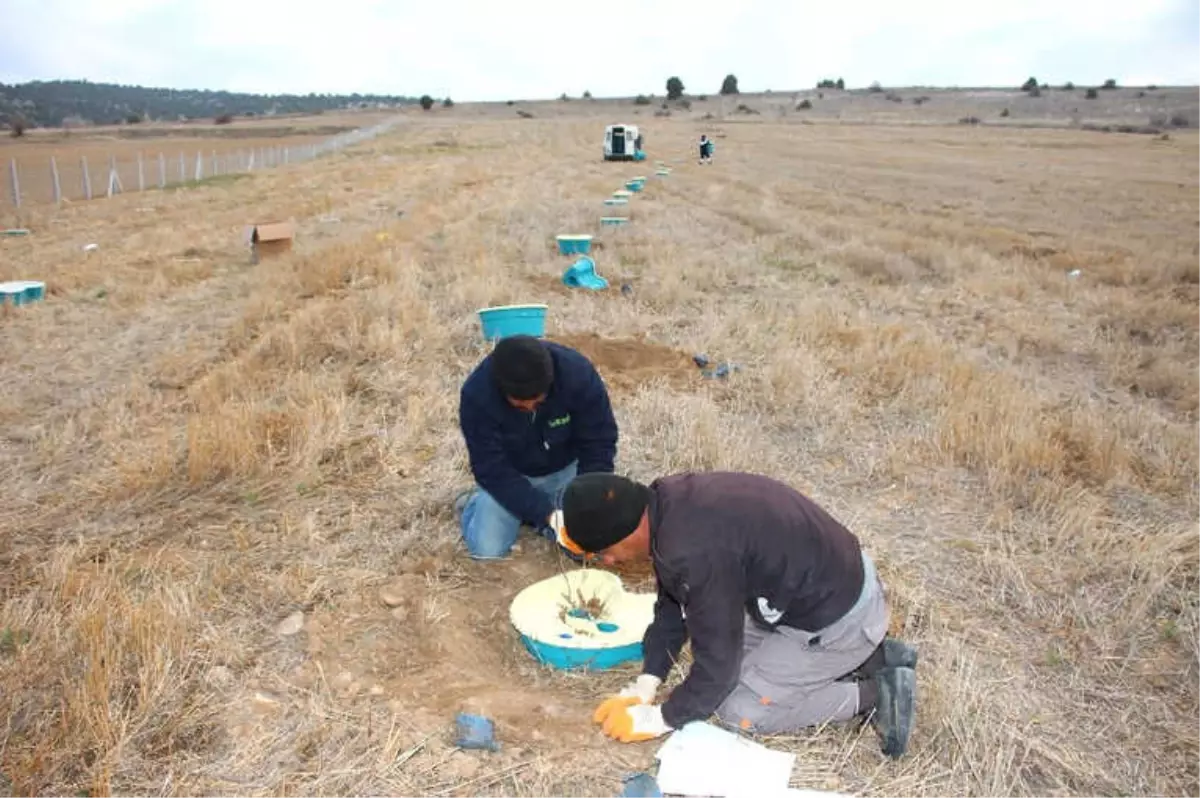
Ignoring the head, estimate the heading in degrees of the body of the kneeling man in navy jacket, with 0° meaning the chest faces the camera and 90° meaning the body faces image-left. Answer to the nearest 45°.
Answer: approximately 0°

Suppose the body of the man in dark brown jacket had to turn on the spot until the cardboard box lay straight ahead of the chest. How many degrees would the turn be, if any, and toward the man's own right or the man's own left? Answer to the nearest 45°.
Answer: approximately 45° to the man's own right

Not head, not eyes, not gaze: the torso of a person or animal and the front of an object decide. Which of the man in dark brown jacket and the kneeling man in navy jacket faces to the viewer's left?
the man in dark brown jacket

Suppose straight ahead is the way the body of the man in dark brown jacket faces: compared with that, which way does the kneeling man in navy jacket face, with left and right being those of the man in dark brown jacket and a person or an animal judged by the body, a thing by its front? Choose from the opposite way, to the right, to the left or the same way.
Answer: to the left

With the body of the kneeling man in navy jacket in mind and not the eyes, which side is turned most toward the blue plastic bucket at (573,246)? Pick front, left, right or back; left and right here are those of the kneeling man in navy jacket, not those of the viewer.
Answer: back

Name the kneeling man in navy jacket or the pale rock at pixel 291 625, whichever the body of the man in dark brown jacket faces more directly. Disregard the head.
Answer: the pale rock

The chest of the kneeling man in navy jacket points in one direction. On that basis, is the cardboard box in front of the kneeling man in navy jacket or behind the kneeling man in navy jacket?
behind

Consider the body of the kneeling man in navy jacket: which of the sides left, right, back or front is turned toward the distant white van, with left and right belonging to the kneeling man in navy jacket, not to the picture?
back

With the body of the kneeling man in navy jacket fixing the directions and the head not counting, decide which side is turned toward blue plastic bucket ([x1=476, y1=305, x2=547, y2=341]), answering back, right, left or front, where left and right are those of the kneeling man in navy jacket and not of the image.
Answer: back

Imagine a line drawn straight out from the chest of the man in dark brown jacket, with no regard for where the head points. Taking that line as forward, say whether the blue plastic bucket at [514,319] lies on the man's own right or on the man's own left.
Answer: on the man's own right

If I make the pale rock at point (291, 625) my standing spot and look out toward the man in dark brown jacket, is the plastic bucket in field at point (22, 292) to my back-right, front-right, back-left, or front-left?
back-left

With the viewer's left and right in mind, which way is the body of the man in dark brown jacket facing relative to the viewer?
facing to the left of the viewer

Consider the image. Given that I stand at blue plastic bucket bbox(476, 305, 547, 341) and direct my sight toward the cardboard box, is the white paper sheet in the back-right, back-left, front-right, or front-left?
back-left

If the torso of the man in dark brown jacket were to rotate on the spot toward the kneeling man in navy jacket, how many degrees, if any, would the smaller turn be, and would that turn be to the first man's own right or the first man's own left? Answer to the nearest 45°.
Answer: approximately 45° to the first man's own right

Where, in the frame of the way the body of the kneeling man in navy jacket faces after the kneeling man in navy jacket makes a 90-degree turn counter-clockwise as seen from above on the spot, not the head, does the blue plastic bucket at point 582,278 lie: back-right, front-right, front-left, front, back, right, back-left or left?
left

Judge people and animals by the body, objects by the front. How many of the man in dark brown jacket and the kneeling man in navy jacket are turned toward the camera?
1
